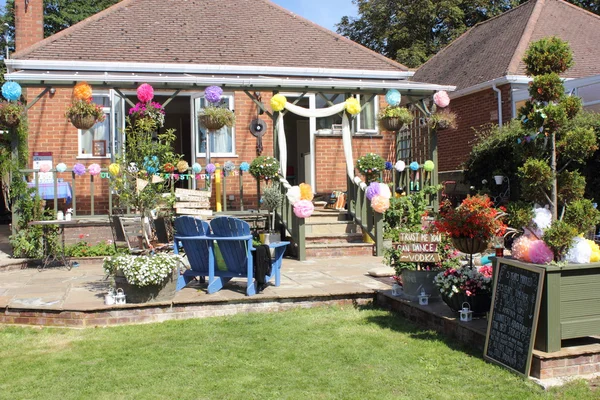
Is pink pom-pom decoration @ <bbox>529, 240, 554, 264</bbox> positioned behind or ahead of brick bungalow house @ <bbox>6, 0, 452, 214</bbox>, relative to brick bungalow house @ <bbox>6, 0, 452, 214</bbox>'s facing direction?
ahead

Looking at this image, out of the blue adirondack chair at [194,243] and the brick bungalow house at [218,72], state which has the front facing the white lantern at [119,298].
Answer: the brick bungalow house

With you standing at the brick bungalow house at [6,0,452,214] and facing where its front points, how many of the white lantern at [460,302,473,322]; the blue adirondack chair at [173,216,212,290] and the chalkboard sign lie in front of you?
3

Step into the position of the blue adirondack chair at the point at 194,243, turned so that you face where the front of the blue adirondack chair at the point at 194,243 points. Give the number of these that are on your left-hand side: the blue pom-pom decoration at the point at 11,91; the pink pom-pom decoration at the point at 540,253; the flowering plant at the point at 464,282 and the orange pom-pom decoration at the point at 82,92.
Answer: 2

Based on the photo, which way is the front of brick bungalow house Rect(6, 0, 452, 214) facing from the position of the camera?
facing the viewer

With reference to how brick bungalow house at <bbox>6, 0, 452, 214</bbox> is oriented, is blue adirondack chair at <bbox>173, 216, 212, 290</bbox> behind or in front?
in front
